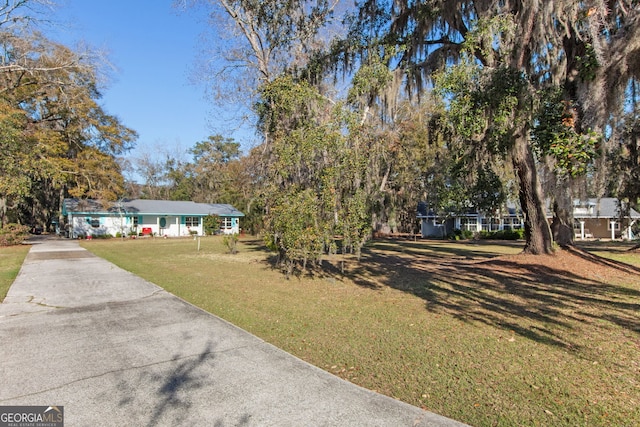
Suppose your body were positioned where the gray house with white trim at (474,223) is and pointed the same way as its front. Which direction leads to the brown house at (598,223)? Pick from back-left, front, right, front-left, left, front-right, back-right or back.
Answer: left

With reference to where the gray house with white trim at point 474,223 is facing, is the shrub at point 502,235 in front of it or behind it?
in front

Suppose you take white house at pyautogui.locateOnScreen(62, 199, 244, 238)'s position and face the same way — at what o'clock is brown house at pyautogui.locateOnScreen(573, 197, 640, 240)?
brown house at pyautogui.locateOnScreen(573, 197, 640, 240) is roughly at 10 o'clock from white house at pyautogui.locateOnScreen(62, 199, 244, 238).

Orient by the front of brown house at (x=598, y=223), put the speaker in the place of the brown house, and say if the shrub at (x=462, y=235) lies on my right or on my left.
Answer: on my right

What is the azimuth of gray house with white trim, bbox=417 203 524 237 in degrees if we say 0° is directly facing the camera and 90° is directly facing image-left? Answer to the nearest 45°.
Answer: approximately 0°

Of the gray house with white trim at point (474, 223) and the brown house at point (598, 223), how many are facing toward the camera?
2

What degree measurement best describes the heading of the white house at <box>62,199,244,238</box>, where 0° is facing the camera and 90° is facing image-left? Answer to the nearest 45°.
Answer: approximately 0°

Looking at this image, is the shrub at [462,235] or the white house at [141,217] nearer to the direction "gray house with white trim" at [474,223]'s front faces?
the shrub

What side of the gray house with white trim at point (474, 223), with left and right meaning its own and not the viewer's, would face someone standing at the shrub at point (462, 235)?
front

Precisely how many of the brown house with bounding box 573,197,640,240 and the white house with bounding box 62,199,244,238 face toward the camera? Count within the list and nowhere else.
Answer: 2

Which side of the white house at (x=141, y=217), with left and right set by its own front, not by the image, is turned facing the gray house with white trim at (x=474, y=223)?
left
